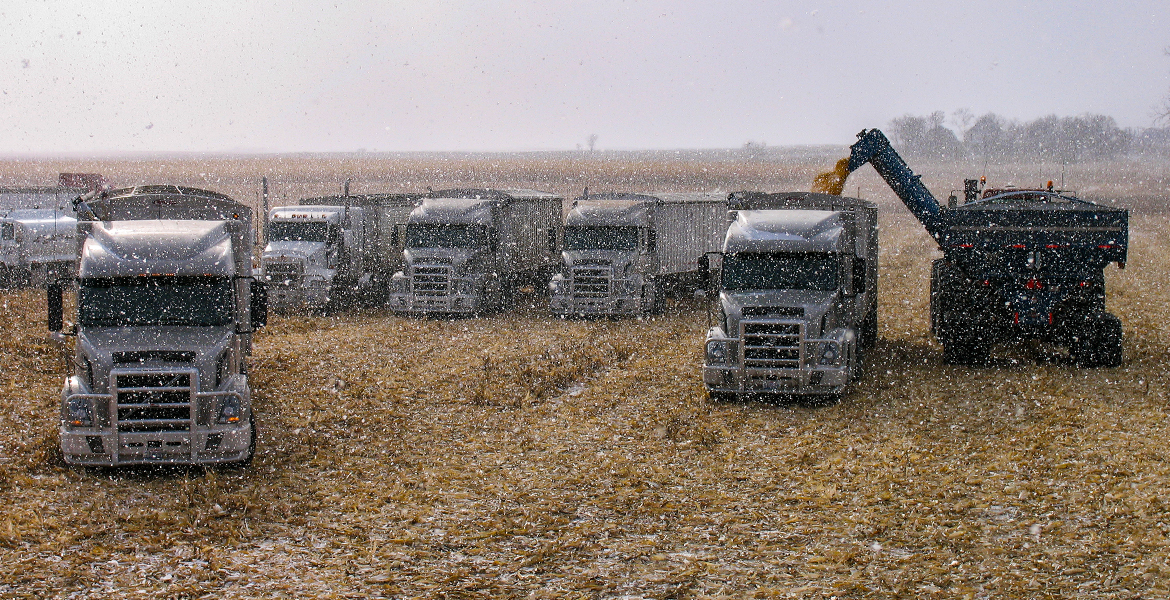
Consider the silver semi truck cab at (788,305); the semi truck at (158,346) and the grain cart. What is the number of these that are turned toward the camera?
2

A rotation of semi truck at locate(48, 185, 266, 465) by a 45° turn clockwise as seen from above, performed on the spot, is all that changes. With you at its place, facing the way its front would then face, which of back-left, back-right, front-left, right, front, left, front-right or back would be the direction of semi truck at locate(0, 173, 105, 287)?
back-right

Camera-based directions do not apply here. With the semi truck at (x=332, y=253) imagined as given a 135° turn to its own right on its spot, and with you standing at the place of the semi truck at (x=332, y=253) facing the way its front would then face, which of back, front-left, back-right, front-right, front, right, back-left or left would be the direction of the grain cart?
back-right

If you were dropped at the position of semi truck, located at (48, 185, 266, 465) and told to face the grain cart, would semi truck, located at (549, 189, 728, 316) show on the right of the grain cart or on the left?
left

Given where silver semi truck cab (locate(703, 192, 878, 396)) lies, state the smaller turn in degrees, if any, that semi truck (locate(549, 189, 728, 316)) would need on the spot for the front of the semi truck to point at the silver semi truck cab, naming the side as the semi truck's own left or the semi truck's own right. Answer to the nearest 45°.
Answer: approximately 45° to the semi truck's own left

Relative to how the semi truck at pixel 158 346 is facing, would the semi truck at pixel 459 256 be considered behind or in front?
behind

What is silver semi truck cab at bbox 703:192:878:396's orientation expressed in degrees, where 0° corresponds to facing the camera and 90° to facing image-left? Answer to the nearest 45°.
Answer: approximately 0°

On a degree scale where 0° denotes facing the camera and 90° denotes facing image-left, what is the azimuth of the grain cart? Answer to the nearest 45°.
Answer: approximately 180°

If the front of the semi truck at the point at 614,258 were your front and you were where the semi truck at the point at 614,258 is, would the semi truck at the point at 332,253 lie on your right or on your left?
on your right

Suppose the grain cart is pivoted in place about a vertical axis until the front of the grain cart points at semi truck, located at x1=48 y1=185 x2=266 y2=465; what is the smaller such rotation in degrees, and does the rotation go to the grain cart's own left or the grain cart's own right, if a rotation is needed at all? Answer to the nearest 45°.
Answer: approximately 135° to the grain cart's own left

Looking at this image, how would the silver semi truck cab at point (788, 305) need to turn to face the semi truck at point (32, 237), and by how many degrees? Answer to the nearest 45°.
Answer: approximately 135° to its right
